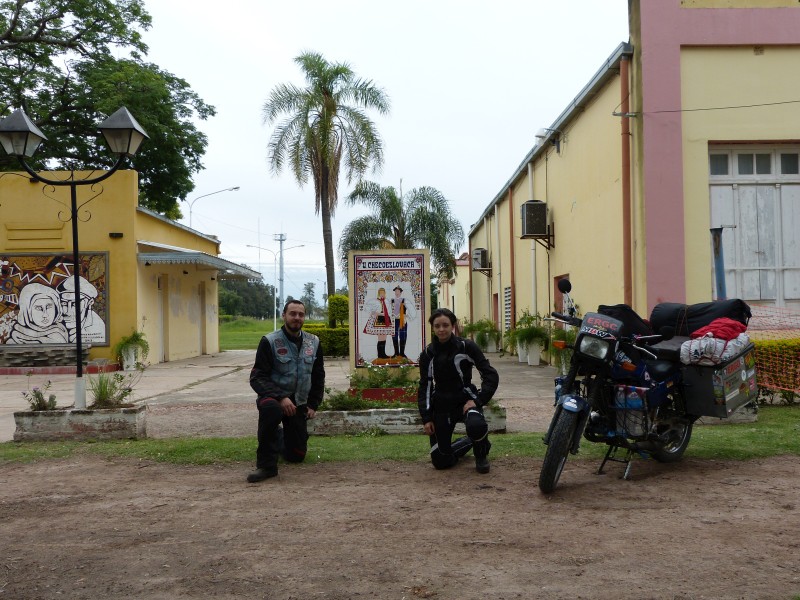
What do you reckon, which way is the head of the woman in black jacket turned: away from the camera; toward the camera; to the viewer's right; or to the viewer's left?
toward the camera

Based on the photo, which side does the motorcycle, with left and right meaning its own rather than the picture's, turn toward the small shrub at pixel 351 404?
right

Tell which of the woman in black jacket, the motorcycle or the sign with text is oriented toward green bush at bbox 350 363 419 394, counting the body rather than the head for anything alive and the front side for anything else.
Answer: the sign with text

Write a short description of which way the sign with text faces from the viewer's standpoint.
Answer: facing the viewer

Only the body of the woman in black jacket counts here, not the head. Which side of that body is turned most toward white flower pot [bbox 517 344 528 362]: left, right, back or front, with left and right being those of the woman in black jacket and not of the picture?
back

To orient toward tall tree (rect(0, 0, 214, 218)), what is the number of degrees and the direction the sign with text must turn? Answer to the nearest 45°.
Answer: approximately 135° to its right

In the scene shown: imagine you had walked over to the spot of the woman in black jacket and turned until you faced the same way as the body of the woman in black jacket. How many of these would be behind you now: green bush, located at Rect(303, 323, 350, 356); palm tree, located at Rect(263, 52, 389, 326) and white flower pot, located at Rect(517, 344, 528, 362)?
3

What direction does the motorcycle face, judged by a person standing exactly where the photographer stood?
facing the viewer and to the left of the viewer

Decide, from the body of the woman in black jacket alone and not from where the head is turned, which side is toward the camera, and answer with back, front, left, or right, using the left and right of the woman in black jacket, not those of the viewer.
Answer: front

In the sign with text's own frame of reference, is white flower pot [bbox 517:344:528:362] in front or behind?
behind

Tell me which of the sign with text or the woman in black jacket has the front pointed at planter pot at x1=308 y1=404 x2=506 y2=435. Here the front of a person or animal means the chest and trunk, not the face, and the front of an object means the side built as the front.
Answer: the sign with text
